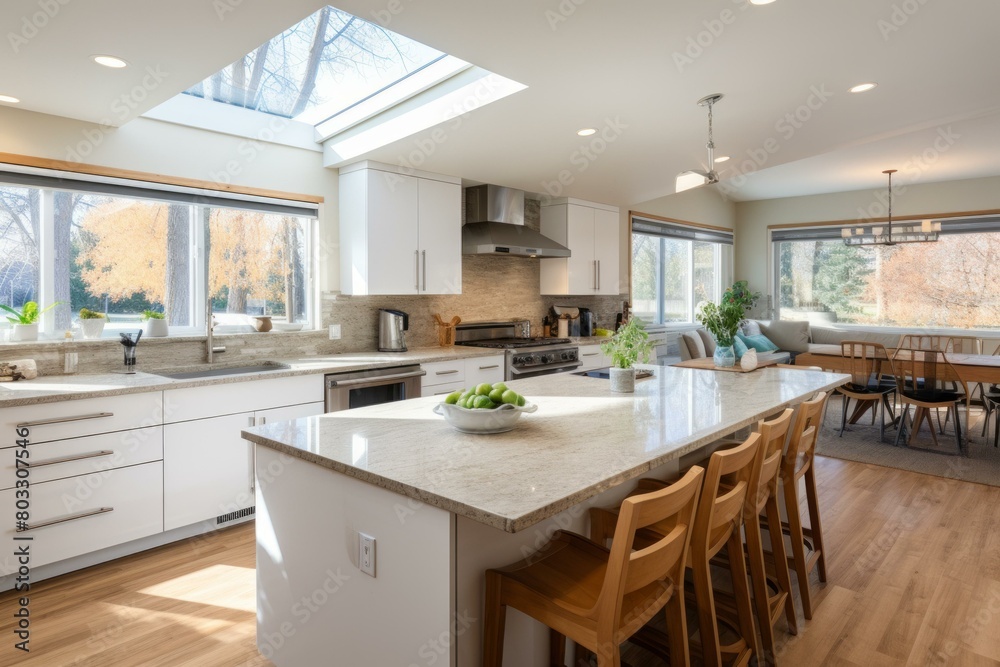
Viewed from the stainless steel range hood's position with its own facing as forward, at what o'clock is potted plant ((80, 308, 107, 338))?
The potted plant is roughly at 3 o'clock from the stainless steel range hood.

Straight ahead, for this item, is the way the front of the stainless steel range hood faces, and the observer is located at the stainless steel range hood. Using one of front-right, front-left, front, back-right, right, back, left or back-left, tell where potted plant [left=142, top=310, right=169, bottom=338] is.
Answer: right

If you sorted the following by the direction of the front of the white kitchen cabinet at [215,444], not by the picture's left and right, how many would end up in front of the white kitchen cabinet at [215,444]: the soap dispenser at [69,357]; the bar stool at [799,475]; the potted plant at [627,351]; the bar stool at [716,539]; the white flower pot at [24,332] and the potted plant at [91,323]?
3

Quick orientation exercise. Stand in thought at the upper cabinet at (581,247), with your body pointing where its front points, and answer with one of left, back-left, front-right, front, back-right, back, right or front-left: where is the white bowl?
front-right

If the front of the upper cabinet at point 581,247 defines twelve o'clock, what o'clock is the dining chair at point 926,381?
The dining chair is roughly at 11 o'clock from the upper cabinet.

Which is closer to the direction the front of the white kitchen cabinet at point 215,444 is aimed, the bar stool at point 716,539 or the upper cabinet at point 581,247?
the bar stool

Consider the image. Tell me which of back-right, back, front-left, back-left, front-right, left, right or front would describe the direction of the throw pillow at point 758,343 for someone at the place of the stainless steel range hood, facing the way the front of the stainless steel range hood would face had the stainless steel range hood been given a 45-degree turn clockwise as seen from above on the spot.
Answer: back-left

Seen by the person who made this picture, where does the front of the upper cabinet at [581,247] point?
facing the viewer and to the right of the viewer

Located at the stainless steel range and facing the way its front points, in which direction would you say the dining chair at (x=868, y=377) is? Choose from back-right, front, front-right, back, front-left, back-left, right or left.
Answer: front-left

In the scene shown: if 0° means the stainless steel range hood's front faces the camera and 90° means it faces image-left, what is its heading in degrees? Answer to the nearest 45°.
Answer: approximately 315°

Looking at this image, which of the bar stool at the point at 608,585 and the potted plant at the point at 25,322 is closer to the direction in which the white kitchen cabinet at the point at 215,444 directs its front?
the bar stool

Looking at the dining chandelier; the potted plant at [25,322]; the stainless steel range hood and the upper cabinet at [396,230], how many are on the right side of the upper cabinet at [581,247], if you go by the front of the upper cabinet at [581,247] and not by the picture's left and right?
3

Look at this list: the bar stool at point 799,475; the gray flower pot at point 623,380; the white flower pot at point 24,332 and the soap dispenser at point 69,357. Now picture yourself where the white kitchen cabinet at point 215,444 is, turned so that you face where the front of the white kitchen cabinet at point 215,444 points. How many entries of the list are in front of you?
2
